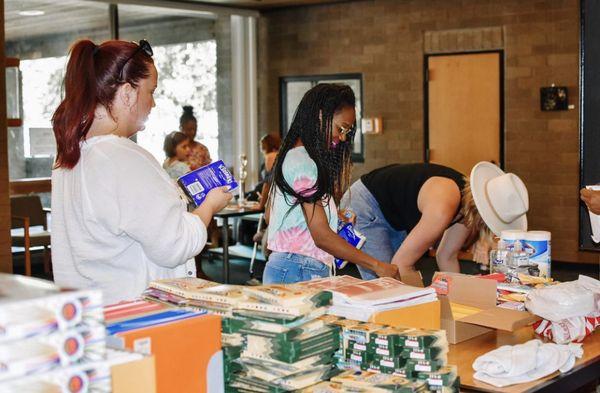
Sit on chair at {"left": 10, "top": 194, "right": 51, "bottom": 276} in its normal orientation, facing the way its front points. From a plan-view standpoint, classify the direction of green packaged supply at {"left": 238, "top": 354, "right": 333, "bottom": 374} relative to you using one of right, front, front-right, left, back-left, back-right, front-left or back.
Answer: front-right

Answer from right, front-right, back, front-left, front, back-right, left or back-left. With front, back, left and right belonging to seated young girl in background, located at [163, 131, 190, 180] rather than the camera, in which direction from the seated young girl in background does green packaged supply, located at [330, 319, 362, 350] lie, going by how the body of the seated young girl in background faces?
front-right

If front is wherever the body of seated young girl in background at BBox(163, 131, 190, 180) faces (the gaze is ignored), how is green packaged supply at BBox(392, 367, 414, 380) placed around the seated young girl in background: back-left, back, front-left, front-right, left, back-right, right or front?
front-right

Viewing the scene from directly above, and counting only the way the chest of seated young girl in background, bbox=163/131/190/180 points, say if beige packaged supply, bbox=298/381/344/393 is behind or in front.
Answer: in front

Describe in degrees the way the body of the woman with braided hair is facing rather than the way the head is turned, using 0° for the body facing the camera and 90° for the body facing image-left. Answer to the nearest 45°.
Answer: approximately 270°

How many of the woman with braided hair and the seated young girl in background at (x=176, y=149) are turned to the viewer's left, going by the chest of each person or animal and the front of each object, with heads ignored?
0

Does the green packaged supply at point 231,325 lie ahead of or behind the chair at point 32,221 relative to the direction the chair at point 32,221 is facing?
ahead

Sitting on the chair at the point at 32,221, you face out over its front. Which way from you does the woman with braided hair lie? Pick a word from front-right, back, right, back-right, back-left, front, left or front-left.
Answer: front-right

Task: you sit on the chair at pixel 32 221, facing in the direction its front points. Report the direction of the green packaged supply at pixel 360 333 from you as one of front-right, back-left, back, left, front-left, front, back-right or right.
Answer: front-right

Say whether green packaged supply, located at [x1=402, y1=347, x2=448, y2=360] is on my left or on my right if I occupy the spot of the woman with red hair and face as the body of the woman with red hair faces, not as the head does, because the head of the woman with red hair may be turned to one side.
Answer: on my right

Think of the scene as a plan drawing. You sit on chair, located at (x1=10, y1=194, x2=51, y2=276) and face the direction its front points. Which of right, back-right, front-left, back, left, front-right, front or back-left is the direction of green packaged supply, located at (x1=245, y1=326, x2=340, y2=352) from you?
front-right

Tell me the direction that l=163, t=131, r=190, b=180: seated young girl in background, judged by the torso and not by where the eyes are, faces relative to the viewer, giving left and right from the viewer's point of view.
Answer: facing the viewer and to the right of the viewer

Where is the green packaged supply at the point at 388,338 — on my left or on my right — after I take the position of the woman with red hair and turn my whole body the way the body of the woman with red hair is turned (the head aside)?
on my right

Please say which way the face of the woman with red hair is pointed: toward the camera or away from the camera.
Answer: away from the camera

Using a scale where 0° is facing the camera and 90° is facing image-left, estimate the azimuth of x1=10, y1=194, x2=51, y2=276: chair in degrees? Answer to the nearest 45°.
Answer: approximately 315°
